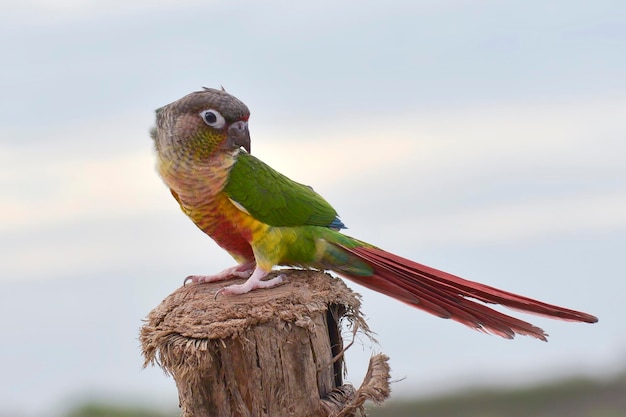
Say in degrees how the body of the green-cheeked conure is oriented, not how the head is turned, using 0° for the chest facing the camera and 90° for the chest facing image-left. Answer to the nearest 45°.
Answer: approximately 90°
